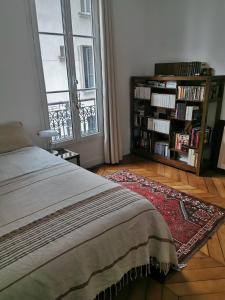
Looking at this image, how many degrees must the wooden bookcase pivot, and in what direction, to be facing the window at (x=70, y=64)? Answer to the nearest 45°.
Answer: approximately 45° to its right

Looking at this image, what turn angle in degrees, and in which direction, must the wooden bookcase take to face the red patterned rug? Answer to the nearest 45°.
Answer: approximately 45° to its left

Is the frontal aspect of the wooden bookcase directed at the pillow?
yes

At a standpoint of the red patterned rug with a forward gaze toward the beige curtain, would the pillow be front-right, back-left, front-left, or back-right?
front-left

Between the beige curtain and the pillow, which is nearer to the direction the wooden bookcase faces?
the pillow

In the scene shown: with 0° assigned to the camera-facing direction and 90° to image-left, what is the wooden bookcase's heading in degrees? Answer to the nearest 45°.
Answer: approximately 45°

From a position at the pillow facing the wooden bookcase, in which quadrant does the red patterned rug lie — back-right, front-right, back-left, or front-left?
front-right

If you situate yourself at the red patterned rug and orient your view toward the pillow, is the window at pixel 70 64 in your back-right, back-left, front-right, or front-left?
front-right
